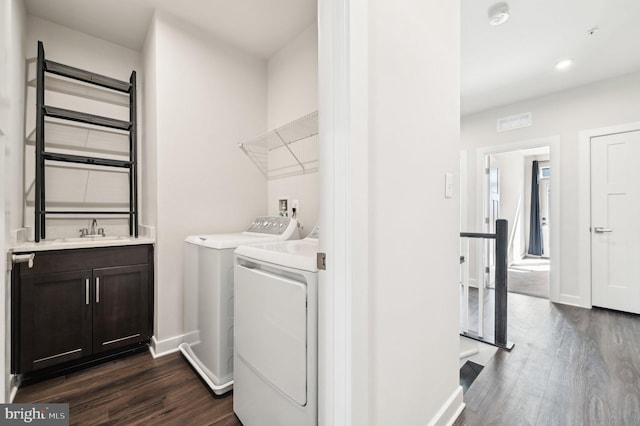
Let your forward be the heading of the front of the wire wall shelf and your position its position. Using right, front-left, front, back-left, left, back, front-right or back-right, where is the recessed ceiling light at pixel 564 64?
back-left

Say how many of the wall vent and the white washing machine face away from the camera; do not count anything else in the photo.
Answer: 0

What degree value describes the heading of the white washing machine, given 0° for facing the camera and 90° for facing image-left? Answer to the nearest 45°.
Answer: approximately 45°

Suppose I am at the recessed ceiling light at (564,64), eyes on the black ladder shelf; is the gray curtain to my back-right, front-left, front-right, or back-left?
back-right

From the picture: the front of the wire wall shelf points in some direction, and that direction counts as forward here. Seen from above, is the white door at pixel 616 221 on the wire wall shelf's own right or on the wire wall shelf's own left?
on the wire wall shelf's own left

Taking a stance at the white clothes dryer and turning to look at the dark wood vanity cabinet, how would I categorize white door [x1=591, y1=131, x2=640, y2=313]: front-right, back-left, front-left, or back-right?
back-right

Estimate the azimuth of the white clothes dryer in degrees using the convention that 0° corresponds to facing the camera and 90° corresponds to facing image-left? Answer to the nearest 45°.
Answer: approximately 45°

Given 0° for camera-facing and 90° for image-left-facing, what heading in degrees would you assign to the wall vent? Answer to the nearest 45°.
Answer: approximately 45°

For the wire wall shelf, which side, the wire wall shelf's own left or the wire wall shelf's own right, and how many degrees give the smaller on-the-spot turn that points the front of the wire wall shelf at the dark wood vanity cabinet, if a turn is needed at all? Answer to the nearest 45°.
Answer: approximately 45° to the wire wall shelf's own right
